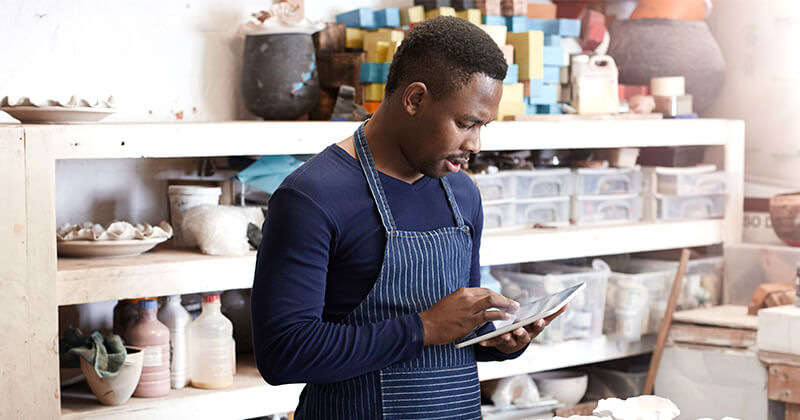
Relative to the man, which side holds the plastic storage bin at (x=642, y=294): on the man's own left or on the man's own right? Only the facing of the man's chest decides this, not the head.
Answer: on the man's own left

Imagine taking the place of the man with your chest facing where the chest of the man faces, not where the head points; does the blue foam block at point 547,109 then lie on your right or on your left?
on your left

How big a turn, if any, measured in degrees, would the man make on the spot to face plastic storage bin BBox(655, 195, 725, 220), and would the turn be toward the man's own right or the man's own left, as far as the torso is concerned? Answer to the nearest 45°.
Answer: approximately 90° to the man's own left

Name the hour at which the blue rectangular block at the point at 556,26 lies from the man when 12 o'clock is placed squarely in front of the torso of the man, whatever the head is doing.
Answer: The blue rectangular block is roughly at 8 o'clock from the man.

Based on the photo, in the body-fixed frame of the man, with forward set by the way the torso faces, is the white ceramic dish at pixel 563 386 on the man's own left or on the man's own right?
on the man's own left

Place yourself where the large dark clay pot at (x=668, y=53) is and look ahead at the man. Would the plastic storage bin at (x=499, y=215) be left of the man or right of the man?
right

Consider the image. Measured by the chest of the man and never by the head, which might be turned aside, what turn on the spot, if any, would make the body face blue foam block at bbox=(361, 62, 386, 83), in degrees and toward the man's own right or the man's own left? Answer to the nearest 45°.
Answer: approximately 135° to the man's own left

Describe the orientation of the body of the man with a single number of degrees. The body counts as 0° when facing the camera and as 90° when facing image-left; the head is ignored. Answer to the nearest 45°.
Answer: approximately 315°

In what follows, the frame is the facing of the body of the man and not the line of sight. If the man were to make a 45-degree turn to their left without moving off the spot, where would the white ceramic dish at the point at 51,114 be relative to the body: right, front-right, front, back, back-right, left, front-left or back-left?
back-left

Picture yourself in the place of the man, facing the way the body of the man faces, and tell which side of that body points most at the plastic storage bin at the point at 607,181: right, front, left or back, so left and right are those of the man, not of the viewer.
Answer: left

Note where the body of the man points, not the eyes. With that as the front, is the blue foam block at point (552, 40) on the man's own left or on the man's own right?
on the man's own left
